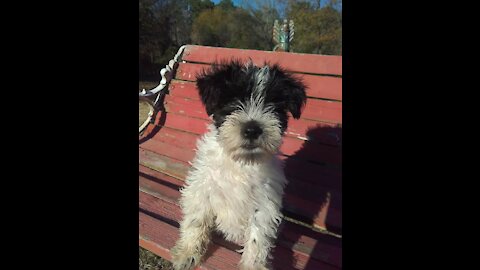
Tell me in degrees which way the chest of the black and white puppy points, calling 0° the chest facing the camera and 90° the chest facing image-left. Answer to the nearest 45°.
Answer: approximately 0°
